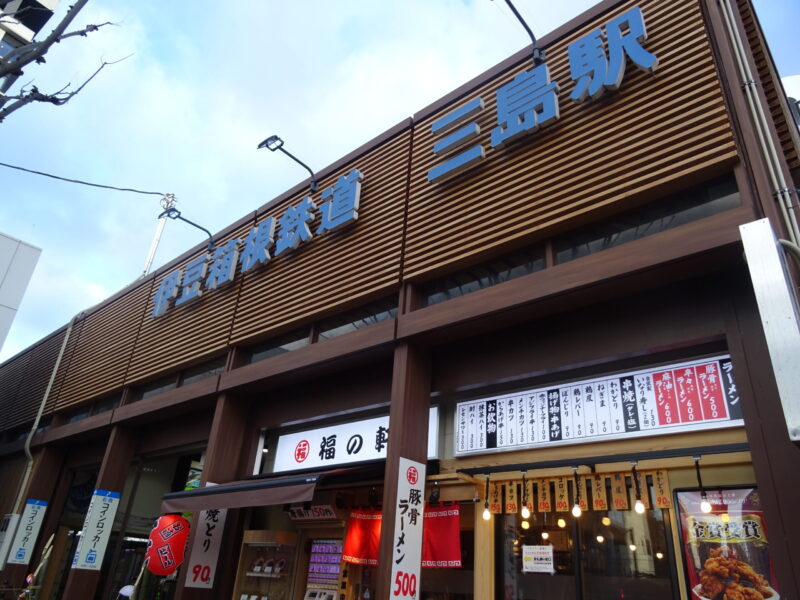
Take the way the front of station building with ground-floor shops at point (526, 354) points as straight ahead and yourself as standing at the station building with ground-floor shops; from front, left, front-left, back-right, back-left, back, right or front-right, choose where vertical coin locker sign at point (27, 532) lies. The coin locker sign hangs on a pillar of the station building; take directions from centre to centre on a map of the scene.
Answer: right

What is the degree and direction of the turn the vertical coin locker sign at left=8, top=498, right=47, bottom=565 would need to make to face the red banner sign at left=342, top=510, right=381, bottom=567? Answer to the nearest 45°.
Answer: approximately 45° to its left

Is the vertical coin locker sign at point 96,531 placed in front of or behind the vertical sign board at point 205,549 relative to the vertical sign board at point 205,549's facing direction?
behind

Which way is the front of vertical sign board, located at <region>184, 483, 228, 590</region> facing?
toward the camera

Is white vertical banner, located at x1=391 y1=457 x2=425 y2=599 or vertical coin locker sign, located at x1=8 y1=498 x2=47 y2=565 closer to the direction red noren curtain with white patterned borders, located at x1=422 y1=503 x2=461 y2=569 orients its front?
the white vertical banner

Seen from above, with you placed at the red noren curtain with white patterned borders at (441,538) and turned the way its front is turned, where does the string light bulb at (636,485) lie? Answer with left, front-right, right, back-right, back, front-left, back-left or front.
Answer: front-left

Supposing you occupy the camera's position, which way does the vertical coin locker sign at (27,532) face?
facing the viewer

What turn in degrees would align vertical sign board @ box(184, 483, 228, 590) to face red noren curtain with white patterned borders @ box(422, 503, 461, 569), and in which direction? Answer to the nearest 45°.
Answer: approximately 45° to its left

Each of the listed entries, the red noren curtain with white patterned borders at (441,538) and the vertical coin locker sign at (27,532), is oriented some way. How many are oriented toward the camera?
2

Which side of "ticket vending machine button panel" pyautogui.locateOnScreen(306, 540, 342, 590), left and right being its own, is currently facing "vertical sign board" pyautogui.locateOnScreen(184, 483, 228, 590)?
right

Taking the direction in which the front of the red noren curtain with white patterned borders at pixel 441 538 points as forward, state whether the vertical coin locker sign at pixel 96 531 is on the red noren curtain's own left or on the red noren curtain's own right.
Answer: on the red noren curtain's own right

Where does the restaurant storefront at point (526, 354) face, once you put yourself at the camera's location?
facing the viewer and to the left of the viewer

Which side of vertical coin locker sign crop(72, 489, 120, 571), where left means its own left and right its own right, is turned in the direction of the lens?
front
